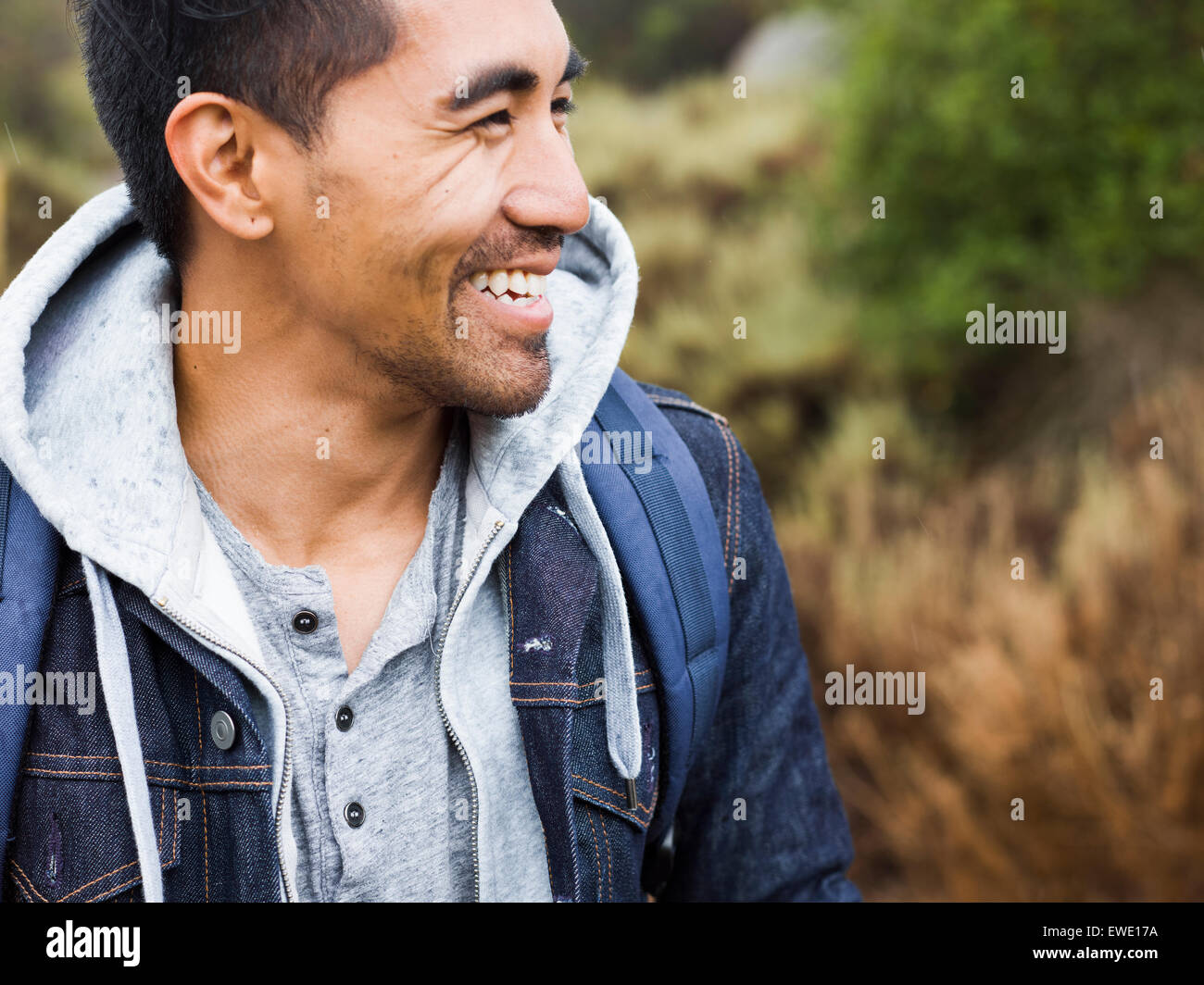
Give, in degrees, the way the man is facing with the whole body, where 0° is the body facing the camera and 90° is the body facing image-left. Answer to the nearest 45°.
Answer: approximately 0°

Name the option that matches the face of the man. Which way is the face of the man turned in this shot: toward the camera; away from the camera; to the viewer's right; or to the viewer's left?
to the viewer's right
